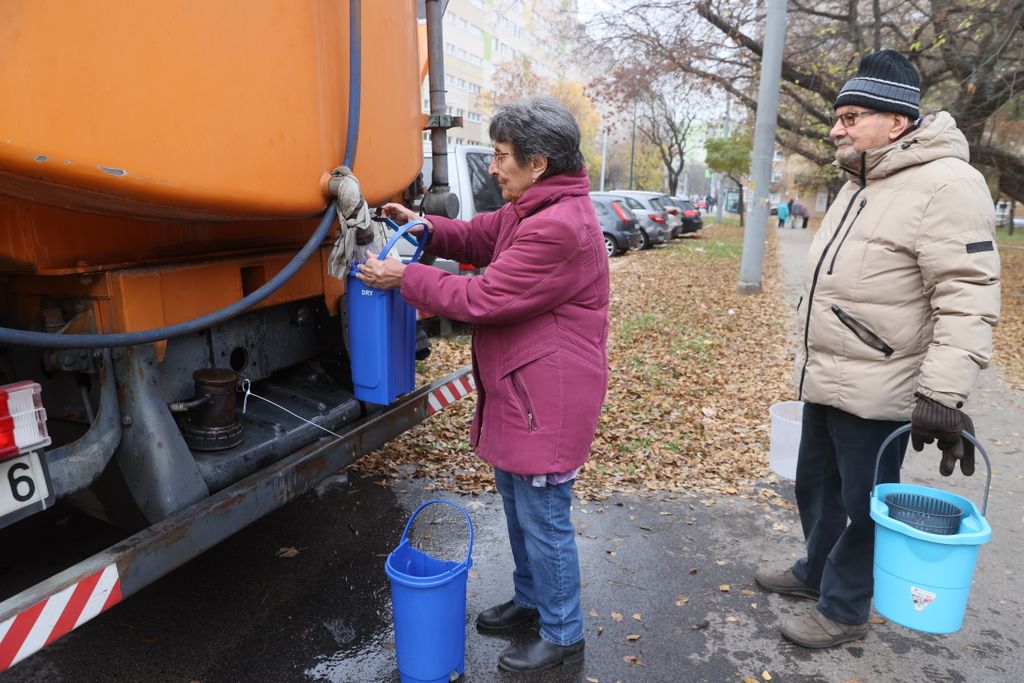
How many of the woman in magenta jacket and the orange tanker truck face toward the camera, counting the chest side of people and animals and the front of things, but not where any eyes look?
0

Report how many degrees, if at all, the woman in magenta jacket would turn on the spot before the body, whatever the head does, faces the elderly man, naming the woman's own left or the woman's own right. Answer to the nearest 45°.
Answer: approximately 180°

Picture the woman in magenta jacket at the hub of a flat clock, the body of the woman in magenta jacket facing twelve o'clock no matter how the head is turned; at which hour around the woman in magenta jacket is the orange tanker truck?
The orange tanker truck is roughly at 12 o'clock from the woman in magenta jacket.

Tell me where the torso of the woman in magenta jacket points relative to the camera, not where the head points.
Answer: to the viewer's left

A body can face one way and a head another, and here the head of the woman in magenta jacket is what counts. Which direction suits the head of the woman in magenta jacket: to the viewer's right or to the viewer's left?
to the viewer's left

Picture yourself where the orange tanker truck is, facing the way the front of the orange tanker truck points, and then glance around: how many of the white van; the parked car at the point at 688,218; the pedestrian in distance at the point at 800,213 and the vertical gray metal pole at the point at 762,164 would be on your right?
4

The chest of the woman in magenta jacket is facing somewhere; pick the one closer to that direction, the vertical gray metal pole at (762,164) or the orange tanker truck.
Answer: the orange tanker truck
